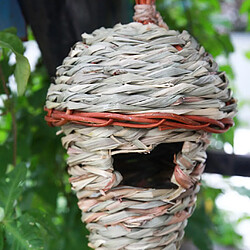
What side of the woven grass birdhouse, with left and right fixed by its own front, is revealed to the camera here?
front
